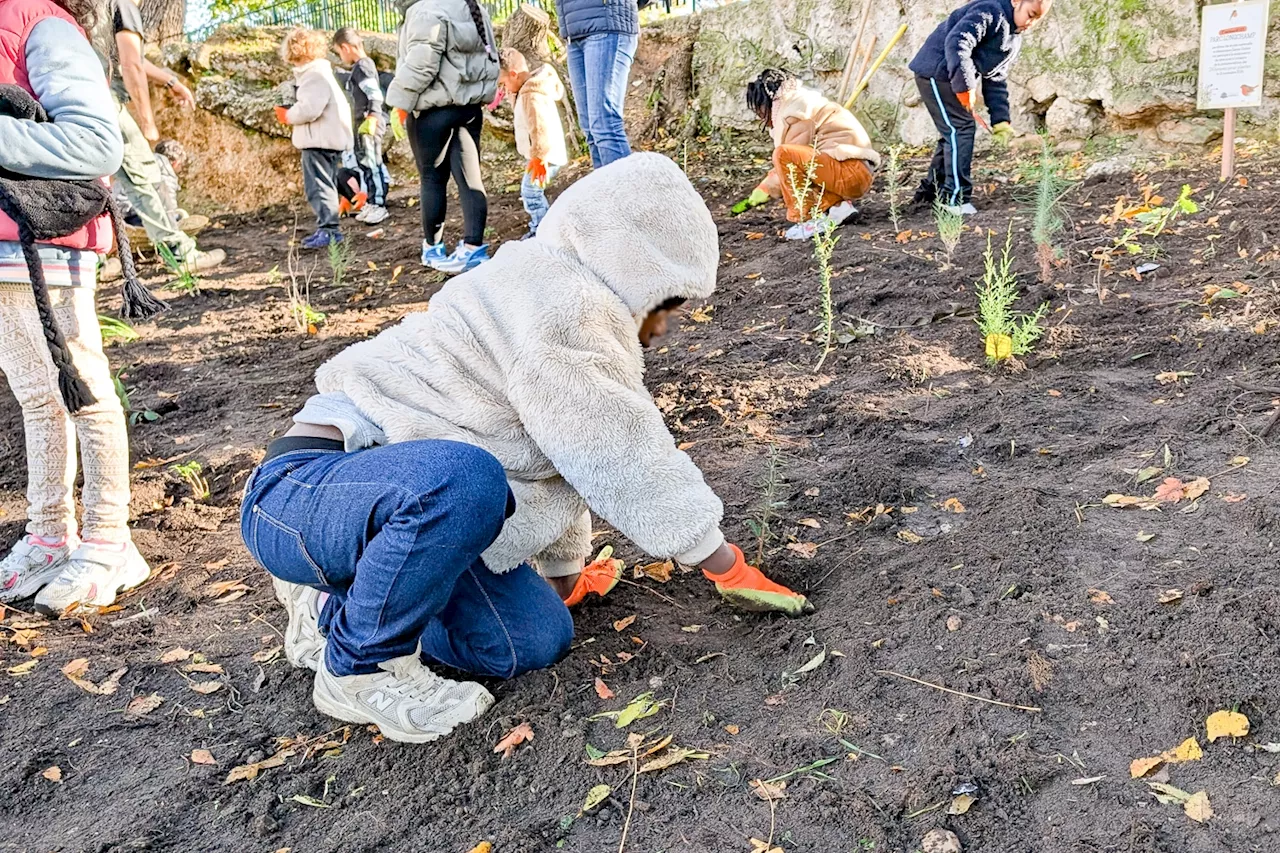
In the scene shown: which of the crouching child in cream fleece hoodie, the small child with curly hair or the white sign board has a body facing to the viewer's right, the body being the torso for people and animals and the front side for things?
the crouching child in cream fleece hoodie

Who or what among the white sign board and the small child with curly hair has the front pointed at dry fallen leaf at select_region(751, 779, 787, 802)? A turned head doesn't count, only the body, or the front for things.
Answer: the white sign board

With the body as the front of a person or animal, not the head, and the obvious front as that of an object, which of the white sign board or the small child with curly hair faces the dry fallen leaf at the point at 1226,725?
the white sign board

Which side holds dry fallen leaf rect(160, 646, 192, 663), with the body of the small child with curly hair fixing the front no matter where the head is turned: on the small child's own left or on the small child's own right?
on the small child's own left

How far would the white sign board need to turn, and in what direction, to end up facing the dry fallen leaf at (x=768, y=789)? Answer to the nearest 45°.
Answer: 0° — it already faces it

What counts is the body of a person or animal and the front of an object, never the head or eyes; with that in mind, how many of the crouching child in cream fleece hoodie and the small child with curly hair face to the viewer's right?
1

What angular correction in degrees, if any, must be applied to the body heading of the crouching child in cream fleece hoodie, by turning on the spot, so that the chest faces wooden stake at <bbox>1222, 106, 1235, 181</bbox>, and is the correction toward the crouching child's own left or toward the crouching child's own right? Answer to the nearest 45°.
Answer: approximately 45° to the crouching child's own left

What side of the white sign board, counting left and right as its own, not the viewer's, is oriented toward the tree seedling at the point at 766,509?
front

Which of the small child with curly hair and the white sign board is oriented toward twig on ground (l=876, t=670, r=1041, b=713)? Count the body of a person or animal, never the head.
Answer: the white sign board

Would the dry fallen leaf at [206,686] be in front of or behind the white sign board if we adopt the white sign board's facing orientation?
in front

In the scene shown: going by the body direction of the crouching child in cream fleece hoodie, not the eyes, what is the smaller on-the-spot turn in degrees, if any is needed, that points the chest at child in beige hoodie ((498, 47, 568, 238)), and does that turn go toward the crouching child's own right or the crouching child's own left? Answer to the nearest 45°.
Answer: approximately 90° to the crouching child's own left

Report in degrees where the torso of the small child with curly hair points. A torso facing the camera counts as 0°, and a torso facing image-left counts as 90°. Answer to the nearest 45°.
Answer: approximately 90°

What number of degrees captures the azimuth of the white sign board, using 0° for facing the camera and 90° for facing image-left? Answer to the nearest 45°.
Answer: approximately 0°

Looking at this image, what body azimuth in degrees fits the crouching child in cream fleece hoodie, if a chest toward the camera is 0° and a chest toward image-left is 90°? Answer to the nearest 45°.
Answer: approximately 270°
